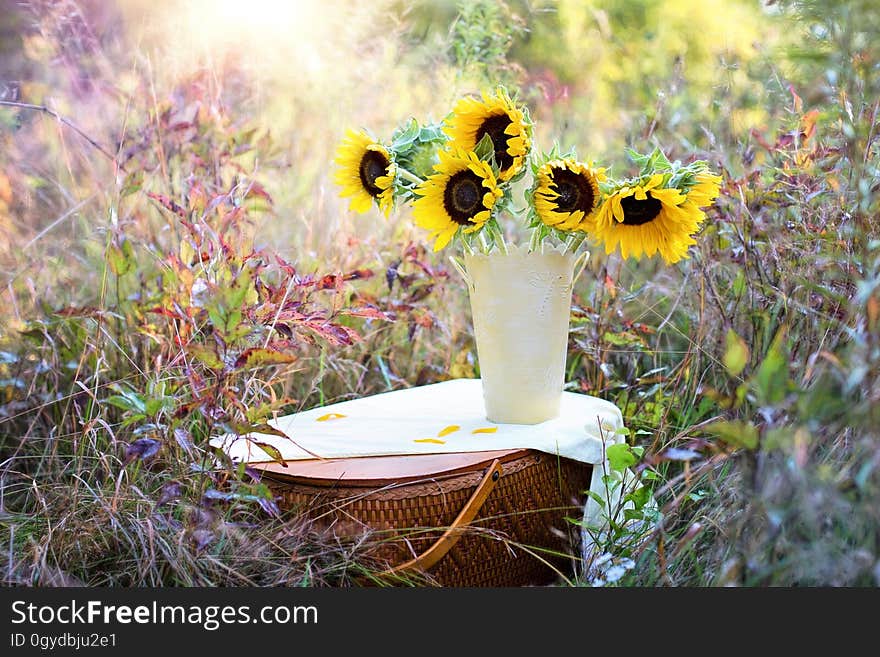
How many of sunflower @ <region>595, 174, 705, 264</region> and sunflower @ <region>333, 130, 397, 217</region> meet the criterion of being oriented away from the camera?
0

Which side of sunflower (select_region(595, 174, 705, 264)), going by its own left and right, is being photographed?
front

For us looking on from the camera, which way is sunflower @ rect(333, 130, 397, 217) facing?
facing the viewer and to the left of the viewer
